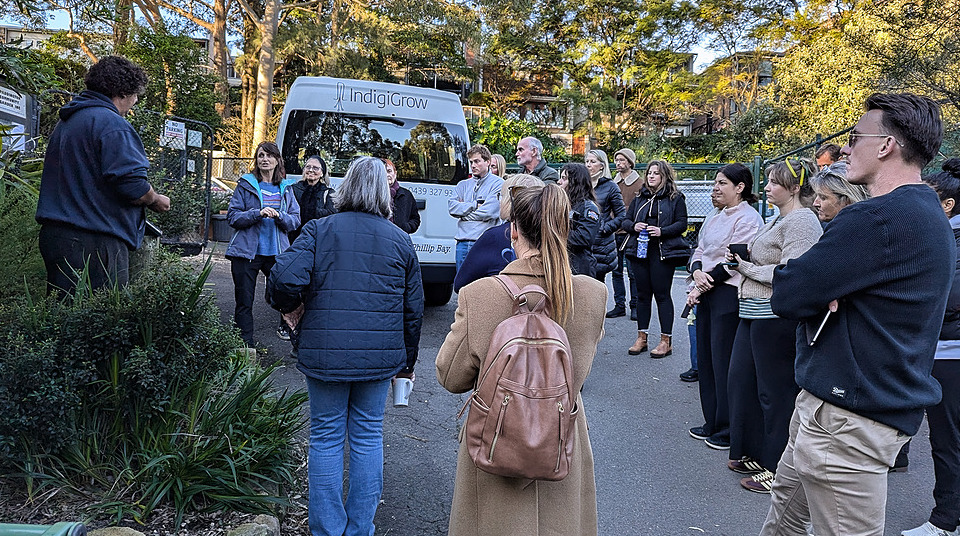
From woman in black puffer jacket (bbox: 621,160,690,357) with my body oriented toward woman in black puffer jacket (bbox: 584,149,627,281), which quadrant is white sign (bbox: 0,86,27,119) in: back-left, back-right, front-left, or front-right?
front-left

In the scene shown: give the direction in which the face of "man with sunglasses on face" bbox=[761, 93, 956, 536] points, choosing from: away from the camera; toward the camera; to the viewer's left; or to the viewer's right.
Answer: to the viewer's left

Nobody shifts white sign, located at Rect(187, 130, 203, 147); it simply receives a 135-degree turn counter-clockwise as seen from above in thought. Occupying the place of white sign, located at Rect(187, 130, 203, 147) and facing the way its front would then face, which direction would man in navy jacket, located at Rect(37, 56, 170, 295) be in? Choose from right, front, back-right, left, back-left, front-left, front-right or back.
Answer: back-right

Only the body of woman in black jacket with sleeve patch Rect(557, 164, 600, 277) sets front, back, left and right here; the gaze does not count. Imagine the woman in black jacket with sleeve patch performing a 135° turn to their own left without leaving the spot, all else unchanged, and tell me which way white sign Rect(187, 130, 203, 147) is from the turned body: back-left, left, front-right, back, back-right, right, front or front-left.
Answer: back

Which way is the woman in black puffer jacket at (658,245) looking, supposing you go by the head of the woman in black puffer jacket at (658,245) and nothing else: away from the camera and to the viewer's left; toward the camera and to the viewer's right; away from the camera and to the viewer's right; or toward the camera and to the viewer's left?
toward the camera and to the viewer's left

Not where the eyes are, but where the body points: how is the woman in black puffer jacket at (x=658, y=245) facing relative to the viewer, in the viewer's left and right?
facing the viewer and to the left of the viewer

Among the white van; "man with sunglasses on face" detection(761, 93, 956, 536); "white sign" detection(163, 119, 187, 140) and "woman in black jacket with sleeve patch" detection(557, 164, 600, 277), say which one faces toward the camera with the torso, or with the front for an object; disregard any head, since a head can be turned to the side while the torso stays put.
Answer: the white sign

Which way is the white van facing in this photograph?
away from the camera

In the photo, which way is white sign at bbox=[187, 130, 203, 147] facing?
toward the camera

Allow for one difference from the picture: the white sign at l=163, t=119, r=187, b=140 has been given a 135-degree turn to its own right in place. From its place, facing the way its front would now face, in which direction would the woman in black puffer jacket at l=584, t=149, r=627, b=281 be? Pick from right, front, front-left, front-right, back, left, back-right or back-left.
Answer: back

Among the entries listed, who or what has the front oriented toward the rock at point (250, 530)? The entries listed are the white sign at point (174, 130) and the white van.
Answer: the white sign

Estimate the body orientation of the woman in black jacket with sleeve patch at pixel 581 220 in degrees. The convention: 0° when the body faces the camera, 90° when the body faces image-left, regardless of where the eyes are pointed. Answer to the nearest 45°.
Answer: approximately 90°

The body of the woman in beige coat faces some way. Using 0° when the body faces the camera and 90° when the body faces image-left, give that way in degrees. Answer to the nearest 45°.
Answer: approximately 180°

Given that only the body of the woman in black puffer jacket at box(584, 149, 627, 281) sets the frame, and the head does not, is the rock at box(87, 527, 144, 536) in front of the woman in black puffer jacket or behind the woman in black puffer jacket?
in front

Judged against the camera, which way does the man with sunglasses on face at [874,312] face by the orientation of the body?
to the viewer's left
